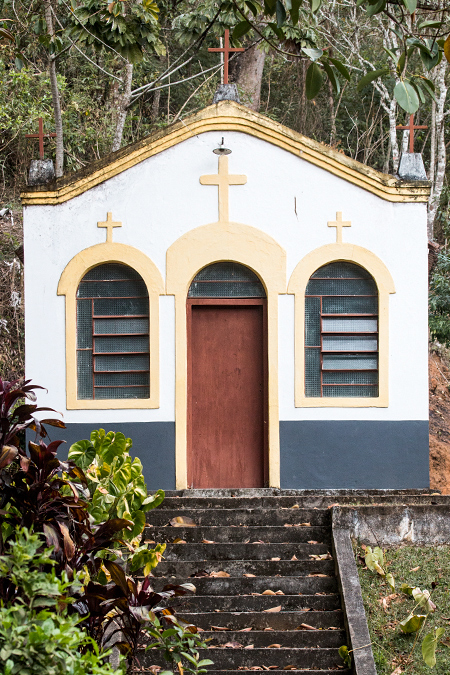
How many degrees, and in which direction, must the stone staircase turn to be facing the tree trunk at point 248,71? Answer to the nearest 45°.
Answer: approximately 180°

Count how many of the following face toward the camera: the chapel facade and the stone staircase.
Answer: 2

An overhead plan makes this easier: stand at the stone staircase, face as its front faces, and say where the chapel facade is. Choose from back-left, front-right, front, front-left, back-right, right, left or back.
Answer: back

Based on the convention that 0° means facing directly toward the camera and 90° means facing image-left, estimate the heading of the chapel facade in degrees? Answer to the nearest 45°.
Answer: approximately 0°

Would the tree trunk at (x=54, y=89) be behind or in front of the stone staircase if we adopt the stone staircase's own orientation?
behind

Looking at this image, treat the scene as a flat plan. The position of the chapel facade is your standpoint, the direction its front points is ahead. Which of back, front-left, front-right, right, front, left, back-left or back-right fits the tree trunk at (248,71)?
back

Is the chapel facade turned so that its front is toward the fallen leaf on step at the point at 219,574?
yes

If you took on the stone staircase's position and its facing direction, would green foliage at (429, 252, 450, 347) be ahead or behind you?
behind
